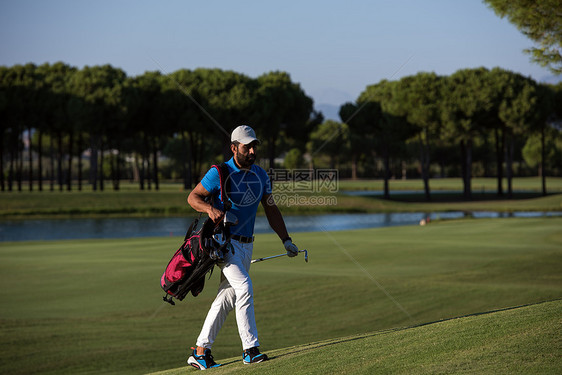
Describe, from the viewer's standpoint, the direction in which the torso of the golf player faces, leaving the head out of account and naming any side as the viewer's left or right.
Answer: facing the viewer and to the right of the viewer
